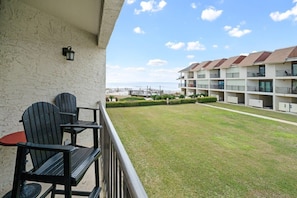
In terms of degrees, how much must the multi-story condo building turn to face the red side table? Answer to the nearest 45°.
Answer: approximately 45° to its left

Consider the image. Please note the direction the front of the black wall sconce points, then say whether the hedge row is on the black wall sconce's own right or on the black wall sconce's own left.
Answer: on the black wall sconce's own left

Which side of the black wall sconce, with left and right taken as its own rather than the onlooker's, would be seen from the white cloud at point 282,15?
left

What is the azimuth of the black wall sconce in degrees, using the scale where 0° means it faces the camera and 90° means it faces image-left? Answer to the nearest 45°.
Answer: approximately 315°

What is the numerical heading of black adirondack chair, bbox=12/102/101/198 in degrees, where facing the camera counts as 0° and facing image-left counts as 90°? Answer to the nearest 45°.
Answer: approximately 315°

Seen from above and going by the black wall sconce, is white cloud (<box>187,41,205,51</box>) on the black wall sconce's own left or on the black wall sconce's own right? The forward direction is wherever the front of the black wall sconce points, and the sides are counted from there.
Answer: on the black wall sconce's own left

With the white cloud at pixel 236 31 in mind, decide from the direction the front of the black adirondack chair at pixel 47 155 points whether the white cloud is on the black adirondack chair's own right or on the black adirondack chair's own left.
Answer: on the black adirondack chair's own left

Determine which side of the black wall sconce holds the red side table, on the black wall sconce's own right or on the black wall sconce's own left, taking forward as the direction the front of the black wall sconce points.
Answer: on the black wall sconce's own right

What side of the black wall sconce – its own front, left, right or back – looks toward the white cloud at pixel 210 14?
left

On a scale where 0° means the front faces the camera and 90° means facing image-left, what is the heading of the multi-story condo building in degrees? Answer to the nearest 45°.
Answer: approximately 45°
